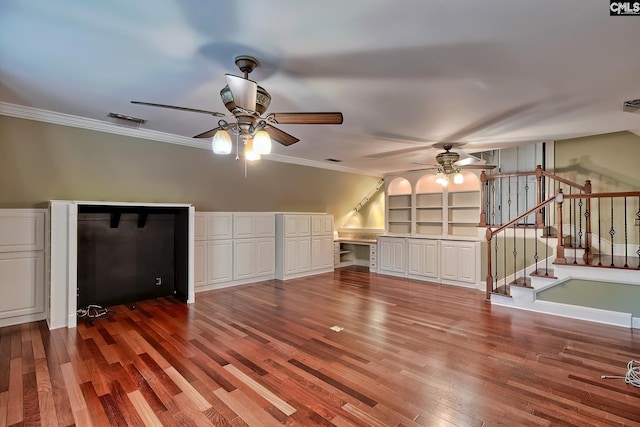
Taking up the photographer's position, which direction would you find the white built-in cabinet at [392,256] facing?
facing the viewer and to the left of the viewer

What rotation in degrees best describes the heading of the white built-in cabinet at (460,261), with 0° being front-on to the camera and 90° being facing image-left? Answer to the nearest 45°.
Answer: approximately 45°

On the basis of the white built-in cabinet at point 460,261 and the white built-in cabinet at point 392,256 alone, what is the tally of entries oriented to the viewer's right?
0

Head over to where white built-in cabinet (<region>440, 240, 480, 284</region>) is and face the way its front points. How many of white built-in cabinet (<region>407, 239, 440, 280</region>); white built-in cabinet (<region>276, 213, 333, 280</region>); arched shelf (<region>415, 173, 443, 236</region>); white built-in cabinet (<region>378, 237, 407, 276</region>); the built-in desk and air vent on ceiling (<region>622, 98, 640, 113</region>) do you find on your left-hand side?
1

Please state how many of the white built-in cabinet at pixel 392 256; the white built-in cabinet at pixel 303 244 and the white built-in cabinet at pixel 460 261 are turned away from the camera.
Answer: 0

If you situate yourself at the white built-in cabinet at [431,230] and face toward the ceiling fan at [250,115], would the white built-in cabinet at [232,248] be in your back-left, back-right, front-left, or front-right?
front-right

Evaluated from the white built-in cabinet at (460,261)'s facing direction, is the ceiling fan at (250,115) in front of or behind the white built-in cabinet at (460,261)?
in front

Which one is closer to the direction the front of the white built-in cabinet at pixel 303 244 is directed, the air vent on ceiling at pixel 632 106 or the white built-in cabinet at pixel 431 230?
the air vent on ceiling
